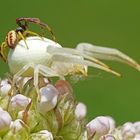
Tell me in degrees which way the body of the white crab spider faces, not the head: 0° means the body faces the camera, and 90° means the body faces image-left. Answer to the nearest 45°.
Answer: approximately 270°
